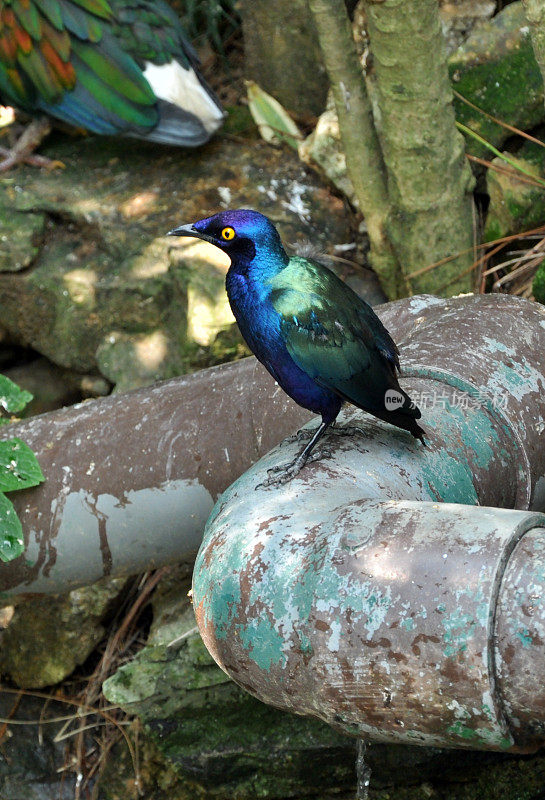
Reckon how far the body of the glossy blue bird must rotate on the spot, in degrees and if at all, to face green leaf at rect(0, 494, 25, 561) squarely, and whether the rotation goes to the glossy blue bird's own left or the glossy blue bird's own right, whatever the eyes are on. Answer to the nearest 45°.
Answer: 0° — it already faces it

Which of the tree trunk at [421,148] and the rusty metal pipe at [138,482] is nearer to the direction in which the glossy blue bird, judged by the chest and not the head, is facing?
the rusty metal pipe

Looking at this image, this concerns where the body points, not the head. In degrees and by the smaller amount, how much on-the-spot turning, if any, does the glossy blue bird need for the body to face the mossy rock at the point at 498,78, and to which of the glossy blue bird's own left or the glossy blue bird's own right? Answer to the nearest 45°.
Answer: approximately 135° to the glossy blue bird's own right

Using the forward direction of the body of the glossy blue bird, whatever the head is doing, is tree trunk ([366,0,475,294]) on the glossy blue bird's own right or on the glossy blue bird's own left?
on the glossy blue bird's own right

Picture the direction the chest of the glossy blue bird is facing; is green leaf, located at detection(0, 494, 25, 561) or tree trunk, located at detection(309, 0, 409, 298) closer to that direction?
the green leaf

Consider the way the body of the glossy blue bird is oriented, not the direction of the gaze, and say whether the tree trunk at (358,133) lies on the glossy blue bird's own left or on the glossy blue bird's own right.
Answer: on the glossy blue bird's own right

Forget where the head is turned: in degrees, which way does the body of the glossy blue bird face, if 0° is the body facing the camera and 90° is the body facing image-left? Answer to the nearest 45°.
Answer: approximately 90°

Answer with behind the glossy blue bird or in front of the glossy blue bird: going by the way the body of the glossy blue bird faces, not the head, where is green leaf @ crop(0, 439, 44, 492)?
in front

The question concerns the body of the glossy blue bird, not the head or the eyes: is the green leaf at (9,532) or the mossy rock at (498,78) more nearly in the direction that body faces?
the green leaf

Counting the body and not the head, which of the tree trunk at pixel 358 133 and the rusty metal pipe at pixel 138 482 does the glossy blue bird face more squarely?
the rusty metal pipe

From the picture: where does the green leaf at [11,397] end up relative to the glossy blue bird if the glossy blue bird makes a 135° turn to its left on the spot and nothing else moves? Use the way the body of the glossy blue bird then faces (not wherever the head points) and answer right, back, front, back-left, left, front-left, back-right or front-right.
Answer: back
